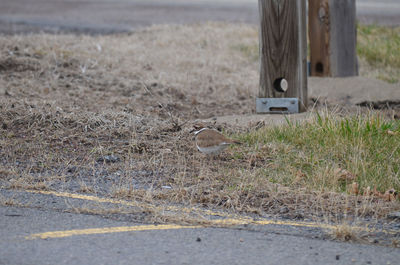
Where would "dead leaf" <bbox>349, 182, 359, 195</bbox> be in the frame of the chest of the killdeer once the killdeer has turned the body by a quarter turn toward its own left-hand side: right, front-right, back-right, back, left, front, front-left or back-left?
front-left

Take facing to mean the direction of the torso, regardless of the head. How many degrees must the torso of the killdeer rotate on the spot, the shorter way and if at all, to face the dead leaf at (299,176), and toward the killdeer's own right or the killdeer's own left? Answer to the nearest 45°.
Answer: approximately 135° to the killdeer's own left

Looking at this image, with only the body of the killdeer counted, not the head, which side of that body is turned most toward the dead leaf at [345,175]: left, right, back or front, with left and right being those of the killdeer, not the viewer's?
back

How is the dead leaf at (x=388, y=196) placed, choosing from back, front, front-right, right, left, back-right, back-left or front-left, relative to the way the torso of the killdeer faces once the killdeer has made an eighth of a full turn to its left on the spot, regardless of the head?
left

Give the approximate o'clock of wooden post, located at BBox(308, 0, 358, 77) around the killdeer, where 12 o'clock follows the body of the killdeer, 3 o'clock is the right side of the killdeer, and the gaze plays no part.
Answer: The wooden post is roughly at 4 o'clock from the killdeer.

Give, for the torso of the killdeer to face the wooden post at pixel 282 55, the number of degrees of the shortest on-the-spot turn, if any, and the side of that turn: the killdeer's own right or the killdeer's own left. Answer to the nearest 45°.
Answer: approximately 135° to the killdeer's own right

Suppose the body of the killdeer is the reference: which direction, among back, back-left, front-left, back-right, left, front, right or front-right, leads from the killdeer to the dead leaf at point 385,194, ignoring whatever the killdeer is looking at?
back-left

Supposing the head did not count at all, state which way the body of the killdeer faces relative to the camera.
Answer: to the viewer's left

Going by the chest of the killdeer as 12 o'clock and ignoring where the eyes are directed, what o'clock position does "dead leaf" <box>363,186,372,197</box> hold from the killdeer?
The dead leaf is roughly at 7 o'clock from the killdeer.
